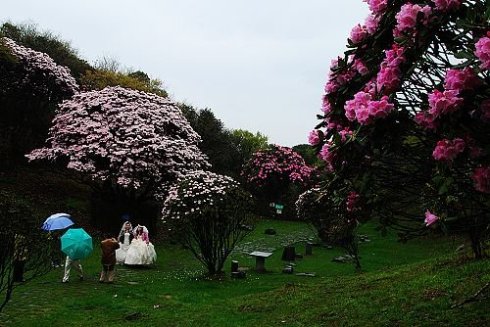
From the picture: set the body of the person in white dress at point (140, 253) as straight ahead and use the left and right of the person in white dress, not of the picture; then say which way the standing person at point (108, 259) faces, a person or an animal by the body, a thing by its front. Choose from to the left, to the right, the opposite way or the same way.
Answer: the opposite way

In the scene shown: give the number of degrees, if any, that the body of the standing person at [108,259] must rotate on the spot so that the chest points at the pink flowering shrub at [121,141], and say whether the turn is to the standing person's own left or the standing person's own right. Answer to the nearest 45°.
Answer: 0° — they already face it

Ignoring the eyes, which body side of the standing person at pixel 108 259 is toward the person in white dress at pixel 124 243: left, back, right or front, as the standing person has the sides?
front

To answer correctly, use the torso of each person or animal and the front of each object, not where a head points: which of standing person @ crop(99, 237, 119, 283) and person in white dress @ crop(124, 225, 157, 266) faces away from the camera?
the standing person

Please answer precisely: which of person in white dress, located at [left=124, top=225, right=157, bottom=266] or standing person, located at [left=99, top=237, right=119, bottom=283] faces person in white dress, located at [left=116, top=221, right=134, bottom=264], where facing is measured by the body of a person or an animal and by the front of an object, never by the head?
the standing person

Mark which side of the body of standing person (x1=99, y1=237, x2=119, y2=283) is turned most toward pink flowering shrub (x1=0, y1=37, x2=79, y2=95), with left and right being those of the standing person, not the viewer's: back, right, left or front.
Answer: front

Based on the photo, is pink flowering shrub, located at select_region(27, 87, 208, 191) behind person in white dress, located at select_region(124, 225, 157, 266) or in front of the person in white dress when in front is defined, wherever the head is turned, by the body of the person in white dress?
behind

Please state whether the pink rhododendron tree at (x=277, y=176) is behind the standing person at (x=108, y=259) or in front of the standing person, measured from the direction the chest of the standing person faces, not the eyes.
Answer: in front

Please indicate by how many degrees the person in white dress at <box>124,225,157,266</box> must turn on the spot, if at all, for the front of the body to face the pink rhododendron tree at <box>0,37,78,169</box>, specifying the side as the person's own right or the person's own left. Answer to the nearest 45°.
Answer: approximately 135° to the person's own right

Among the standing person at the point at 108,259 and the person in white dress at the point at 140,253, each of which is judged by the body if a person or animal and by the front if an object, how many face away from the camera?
1

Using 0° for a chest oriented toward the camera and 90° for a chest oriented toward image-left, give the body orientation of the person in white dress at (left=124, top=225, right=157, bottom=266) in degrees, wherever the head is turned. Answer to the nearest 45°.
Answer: approximately 0°

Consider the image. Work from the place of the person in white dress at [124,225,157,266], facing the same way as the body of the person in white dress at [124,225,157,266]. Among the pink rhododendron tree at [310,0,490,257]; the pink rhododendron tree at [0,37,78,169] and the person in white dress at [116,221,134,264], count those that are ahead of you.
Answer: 1

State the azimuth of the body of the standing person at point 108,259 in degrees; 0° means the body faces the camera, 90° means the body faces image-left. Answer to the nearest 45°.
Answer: approximately 180°
